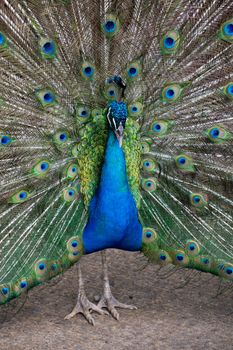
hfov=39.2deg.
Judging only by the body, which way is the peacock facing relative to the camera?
toward the camera
